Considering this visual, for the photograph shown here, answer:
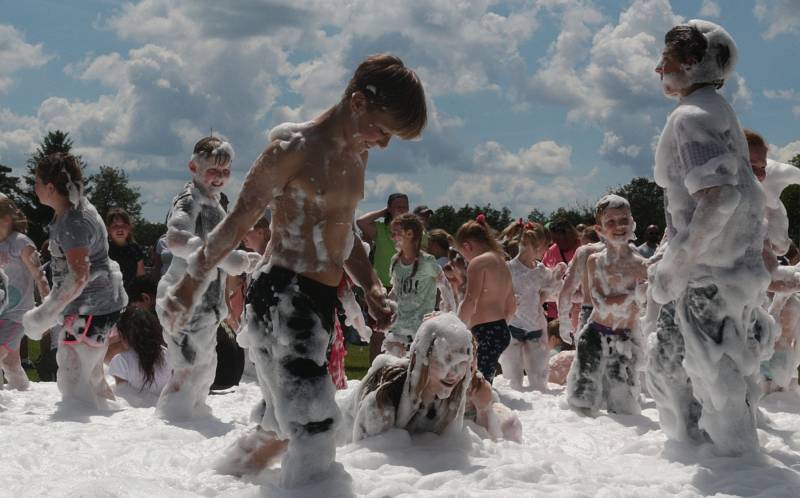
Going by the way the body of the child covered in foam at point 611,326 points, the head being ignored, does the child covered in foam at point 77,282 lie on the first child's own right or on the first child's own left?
on the first child's own right

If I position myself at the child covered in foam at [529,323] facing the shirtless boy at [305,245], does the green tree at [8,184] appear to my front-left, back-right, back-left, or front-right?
back-right

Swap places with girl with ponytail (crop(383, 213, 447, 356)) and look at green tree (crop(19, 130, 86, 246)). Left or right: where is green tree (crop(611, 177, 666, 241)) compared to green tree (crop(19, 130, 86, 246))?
right

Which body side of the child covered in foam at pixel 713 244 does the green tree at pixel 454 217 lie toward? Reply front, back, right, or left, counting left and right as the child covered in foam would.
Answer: right

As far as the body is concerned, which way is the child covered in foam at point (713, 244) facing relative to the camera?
to the viewer's left

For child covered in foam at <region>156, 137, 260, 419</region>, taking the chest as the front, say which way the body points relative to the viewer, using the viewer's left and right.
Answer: facing the viewer and to the right of the viewer

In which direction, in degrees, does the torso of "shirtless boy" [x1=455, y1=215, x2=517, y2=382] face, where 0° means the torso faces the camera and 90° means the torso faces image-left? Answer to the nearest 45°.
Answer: approximately 135°

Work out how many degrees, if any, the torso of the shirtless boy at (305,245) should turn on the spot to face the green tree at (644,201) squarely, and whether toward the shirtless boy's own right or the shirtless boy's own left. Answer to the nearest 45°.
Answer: approximately 90° to the shirtless boy's own left

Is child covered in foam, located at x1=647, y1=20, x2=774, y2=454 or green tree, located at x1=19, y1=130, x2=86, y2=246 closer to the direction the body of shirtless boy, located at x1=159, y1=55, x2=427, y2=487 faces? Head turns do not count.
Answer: the child covered in foam

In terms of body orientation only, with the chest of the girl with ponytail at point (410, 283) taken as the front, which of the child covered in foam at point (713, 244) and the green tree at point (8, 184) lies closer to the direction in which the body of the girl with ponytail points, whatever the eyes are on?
the child covered in foam

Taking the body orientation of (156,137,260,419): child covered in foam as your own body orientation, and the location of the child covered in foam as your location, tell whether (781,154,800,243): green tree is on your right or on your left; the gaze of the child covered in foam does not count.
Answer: on your left
